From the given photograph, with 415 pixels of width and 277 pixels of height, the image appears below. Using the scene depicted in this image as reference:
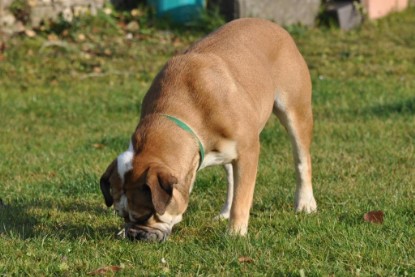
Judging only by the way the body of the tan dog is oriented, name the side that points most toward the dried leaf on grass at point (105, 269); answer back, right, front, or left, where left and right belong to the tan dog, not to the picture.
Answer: front

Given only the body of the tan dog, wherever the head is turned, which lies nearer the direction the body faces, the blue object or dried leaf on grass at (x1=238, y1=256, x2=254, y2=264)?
the dried leaf on grass

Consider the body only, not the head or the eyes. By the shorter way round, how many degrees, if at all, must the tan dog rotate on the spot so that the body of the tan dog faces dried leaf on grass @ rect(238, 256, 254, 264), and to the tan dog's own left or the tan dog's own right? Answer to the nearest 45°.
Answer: approximately 45° to the tan dog's own left

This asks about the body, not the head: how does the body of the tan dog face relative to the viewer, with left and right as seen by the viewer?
facing the viewer and to the left of the viewer

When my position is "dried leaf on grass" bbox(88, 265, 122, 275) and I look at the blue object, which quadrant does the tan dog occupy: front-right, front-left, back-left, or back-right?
front-right

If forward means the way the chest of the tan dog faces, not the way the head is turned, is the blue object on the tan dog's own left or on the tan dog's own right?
on the tan dog's own right

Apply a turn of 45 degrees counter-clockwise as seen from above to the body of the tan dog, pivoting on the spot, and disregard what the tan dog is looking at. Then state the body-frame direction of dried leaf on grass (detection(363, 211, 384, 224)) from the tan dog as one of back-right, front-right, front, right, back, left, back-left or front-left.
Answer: left
